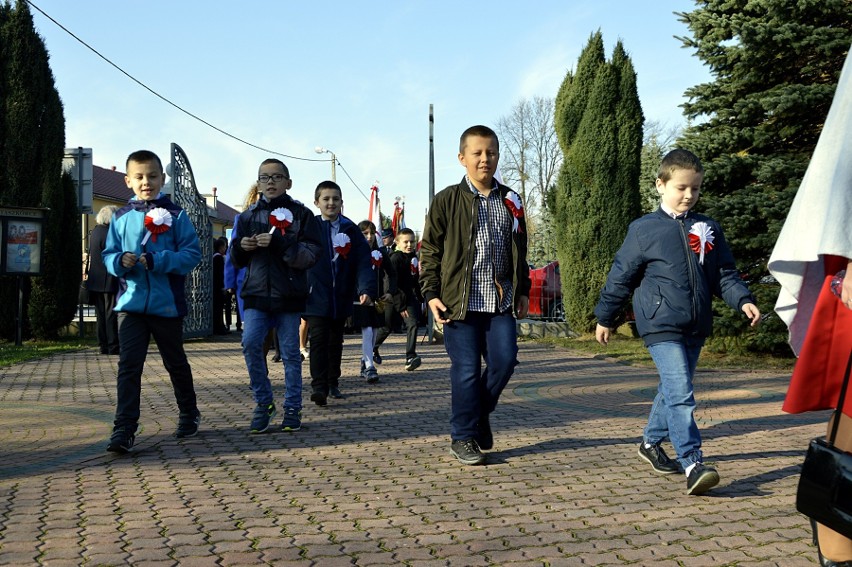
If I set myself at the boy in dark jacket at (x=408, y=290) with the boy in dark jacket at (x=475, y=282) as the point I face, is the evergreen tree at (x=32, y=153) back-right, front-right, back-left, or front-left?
back-right

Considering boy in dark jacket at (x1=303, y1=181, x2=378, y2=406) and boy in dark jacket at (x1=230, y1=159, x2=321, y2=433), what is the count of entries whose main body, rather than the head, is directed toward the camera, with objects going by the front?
2

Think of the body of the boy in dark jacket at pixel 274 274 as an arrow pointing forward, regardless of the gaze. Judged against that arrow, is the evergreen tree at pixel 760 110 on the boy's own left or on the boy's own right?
on the boy's own left

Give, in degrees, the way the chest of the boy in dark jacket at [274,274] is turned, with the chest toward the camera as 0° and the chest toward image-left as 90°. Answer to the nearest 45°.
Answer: approximately 0°

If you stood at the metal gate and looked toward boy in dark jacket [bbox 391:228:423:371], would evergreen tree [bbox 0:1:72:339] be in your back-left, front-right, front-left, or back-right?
back-right

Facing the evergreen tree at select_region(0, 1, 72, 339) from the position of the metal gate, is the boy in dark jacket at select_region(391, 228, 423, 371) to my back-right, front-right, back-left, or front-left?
back-left

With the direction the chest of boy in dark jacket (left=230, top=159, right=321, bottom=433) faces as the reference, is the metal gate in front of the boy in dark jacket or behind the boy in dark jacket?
behind

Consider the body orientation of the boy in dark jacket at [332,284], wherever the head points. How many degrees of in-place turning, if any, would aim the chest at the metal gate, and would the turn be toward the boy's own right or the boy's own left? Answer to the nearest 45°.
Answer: approximately 180°

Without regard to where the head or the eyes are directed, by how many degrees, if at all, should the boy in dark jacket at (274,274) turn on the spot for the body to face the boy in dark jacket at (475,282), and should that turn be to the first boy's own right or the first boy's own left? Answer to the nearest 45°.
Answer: approximately 45° to the first boy's own left
